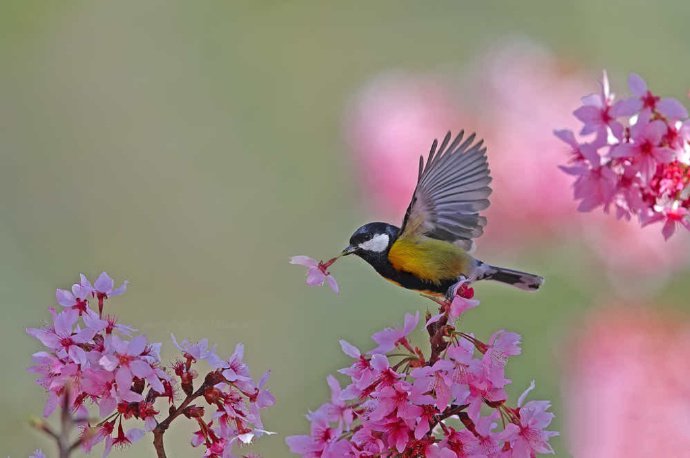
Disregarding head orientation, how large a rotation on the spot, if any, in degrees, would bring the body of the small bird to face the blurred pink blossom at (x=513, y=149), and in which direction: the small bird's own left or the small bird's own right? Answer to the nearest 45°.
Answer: approximately 90° to the small bird's own right

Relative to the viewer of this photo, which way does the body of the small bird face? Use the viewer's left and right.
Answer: facing to the left of the viewer

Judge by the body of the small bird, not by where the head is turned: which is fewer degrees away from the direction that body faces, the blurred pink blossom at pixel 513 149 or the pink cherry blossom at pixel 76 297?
the pink cherry blossom

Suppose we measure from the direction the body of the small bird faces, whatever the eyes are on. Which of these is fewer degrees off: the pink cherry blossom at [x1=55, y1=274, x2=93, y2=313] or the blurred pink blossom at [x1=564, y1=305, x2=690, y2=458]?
the pink cherry blossom

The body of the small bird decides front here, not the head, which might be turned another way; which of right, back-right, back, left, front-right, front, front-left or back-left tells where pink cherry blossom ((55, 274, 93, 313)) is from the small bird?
front-left

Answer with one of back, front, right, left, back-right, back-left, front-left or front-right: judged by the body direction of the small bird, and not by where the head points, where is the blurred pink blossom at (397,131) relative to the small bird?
right
